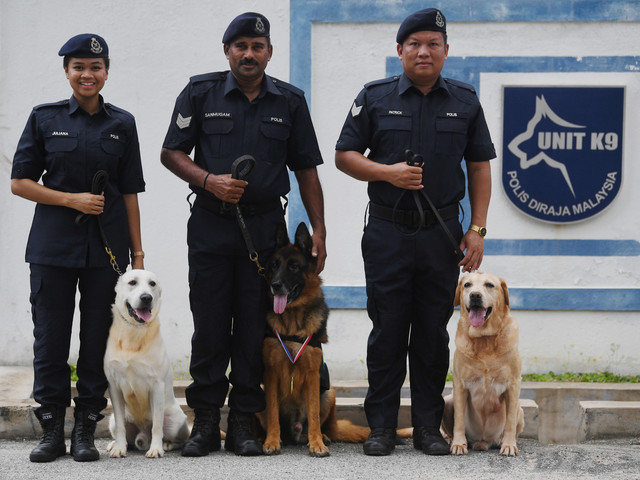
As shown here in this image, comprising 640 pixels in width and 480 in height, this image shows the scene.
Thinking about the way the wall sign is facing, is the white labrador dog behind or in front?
in front

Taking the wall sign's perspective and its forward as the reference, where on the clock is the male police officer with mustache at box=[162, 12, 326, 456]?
The male police officer with mustache is roughly at 1 o'clock from the wall sign.

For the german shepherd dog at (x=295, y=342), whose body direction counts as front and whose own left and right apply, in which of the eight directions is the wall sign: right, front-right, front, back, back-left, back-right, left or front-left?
back-left

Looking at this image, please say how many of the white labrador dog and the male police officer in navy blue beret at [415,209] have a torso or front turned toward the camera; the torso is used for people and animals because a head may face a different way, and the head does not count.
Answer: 2

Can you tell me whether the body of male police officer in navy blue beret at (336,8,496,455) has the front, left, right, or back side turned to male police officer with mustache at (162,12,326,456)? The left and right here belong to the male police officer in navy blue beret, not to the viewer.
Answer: right

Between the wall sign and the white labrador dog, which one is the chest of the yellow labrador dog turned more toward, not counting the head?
the white labrador dog
